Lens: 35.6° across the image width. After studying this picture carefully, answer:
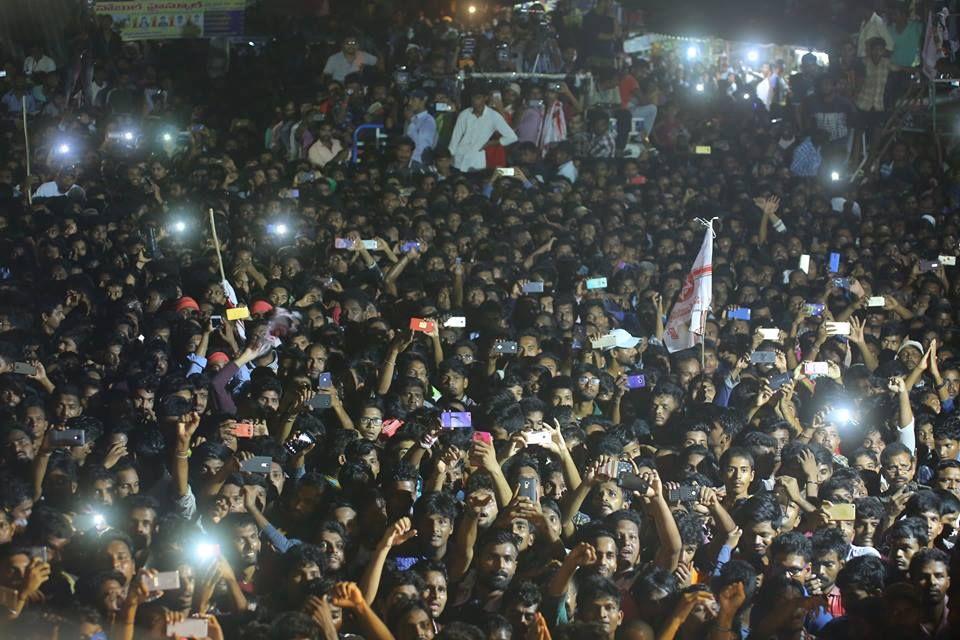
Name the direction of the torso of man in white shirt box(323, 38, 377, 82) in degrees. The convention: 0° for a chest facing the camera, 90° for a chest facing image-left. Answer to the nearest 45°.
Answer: approximately 0°

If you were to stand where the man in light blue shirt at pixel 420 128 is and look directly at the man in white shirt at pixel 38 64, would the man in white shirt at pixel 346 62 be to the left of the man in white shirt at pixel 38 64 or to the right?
right

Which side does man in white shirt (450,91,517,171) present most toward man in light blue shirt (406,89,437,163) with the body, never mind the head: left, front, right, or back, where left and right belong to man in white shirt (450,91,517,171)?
right

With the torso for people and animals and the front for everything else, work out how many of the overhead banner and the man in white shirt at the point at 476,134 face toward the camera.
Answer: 2

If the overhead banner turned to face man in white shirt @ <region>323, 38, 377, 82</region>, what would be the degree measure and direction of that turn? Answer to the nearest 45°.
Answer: approximately 45° to its left

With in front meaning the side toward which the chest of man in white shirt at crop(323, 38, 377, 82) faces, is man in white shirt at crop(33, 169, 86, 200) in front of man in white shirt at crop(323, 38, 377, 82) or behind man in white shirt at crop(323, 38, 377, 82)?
in front

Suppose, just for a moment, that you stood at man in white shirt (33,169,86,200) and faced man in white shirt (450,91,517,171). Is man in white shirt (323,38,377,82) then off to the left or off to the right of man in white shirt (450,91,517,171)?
left

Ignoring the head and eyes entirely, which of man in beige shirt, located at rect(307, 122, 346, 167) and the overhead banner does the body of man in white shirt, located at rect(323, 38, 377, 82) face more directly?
the man in beige shirt

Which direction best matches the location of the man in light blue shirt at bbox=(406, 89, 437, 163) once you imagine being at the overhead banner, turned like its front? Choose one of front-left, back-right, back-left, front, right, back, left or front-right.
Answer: front-left

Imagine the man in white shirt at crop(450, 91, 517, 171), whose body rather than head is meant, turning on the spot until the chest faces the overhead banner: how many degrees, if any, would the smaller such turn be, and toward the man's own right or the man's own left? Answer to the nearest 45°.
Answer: approximately 135° to the man's own right
